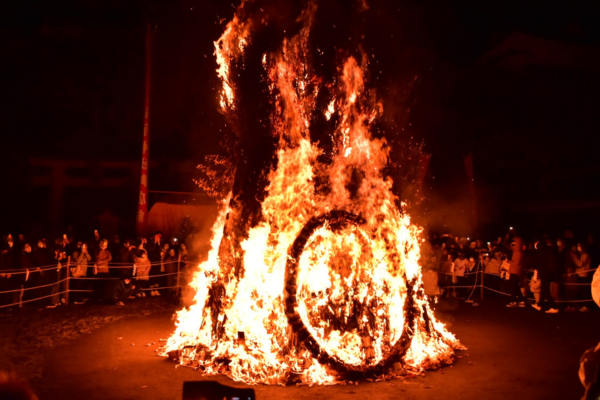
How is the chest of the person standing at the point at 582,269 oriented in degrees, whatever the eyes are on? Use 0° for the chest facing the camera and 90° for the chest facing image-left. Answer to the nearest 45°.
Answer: approximately 45°

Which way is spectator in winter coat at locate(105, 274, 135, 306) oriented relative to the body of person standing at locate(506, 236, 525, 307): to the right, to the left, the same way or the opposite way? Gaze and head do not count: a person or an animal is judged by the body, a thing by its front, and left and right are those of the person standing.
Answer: the opposite way

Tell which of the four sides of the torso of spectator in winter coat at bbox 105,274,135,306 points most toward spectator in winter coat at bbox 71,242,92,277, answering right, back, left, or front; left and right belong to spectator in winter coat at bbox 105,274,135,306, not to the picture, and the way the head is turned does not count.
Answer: back

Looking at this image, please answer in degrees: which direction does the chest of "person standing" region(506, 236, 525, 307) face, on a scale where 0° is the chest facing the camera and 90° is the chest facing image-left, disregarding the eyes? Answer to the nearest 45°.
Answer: approximately 90°

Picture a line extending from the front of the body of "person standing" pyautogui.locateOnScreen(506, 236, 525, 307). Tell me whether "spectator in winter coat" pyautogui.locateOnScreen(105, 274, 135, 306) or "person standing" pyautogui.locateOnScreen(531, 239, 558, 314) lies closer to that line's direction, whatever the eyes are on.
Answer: the spectator in winter coat

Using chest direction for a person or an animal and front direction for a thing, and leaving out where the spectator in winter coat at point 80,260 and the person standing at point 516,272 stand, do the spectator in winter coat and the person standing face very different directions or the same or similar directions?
very different directions

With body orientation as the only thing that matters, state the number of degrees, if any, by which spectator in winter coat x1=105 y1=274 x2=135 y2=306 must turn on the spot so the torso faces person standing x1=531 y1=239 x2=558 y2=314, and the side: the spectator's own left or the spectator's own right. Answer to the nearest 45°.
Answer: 0° — they already face them

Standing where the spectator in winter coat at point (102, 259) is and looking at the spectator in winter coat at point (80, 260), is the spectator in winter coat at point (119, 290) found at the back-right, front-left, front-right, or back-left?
back-left
